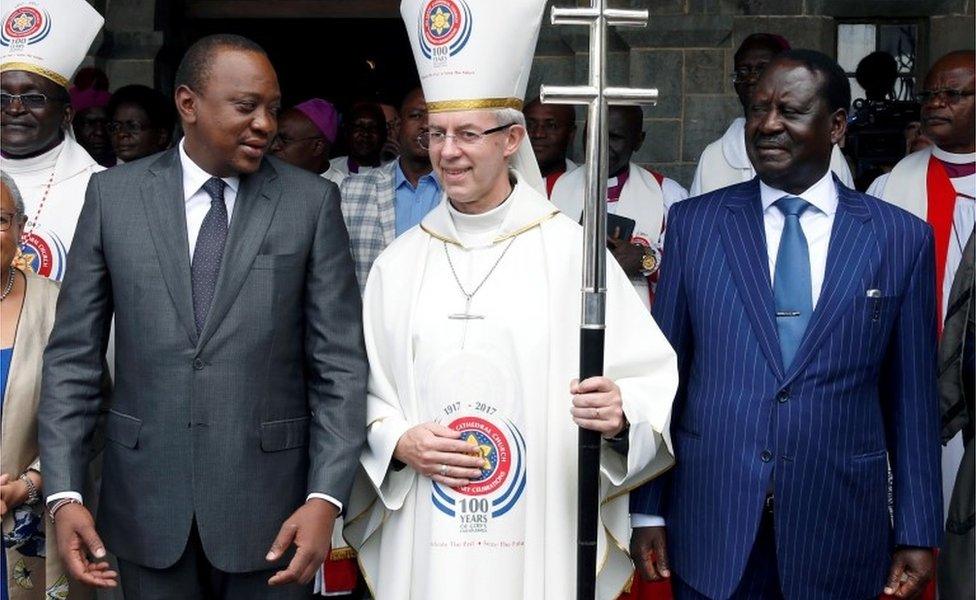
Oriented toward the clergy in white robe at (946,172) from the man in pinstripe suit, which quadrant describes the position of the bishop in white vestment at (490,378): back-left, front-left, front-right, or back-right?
back-left

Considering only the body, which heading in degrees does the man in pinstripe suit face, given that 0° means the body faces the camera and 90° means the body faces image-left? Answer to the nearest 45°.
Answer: approximately 0°

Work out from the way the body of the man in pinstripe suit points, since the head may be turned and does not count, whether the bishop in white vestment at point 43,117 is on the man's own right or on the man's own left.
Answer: on the man's own right

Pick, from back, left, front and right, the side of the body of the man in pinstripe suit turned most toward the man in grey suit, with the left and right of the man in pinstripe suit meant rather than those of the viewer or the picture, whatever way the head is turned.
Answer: right

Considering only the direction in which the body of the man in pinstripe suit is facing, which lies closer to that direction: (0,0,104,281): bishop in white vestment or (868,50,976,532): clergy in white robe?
the bishop in white vestment

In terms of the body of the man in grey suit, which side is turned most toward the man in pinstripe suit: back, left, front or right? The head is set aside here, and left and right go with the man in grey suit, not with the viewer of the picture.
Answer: left

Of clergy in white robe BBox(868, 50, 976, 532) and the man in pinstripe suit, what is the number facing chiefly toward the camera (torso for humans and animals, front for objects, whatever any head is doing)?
2

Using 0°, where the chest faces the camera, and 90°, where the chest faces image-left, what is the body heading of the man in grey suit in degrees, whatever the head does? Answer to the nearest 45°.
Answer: approximately 0°
